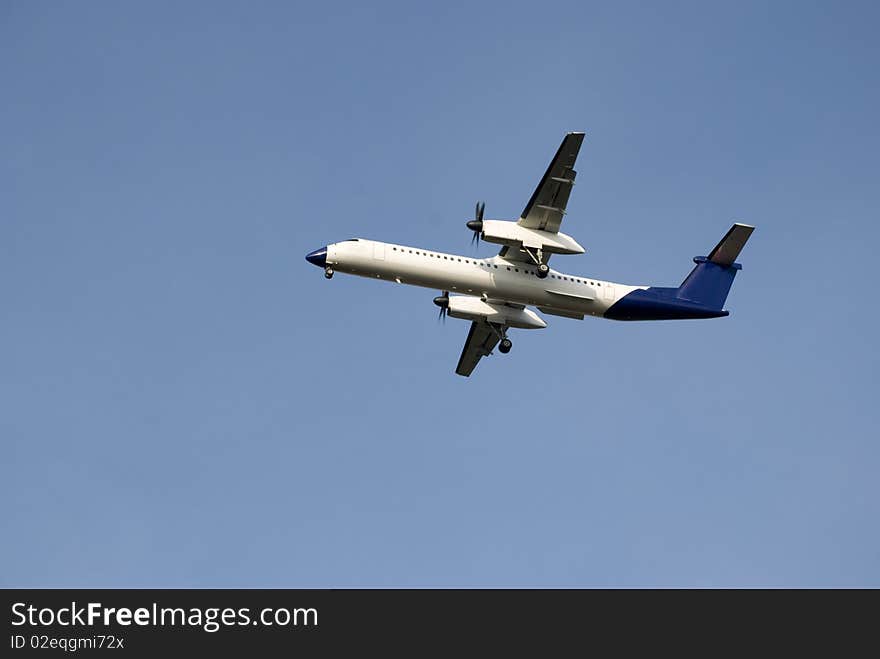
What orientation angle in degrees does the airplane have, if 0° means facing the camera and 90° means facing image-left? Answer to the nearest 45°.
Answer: approximately 90°
